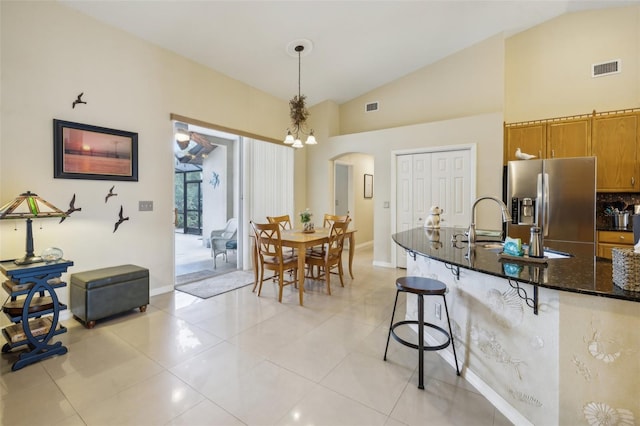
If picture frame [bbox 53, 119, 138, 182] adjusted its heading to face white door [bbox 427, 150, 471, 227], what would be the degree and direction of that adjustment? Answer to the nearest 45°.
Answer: approximately 45° to its left

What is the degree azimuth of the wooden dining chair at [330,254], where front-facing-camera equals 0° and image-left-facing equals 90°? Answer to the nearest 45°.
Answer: approximately 135°

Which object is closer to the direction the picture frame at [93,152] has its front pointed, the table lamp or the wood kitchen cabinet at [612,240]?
the wood kitchen cabinet

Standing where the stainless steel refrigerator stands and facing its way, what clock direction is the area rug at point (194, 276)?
The area rug is roughly at 2 o'clock from the stainless steel refrigerator.

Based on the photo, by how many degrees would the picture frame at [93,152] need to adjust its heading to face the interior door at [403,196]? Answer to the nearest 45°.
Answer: approximately 45° to its left

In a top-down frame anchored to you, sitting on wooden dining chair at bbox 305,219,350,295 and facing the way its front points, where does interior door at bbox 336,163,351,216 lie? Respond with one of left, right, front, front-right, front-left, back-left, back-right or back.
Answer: front-right

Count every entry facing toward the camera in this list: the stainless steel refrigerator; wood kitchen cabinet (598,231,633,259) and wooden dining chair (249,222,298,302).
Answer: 2

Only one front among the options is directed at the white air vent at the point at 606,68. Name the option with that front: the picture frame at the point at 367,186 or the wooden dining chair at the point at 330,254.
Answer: the picture frame

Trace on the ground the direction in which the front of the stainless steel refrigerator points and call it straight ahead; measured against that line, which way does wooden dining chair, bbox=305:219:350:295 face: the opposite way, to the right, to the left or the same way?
to the right

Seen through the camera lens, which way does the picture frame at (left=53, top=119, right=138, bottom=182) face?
facing the viewer and to the right of the viewer

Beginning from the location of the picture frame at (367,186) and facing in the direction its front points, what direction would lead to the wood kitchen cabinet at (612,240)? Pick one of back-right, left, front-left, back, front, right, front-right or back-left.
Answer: front

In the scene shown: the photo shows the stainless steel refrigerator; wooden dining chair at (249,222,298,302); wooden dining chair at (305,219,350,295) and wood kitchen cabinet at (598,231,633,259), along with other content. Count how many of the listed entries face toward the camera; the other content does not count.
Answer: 2

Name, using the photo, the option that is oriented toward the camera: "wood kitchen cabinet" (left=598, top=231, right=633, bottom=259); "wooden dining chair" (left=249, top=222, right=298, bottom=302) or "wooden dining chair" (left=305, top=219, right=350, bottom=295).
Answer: the wood kitchen cabinet

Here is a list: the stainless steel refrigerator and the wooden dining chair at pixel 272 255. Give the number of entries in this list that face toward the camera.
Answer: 1

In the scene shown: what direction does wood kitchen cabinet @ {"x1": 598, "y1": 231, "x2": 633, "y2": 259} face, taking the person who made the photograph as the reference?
facing the viewer

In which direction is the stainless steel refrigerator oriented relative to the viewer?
toward the camera
